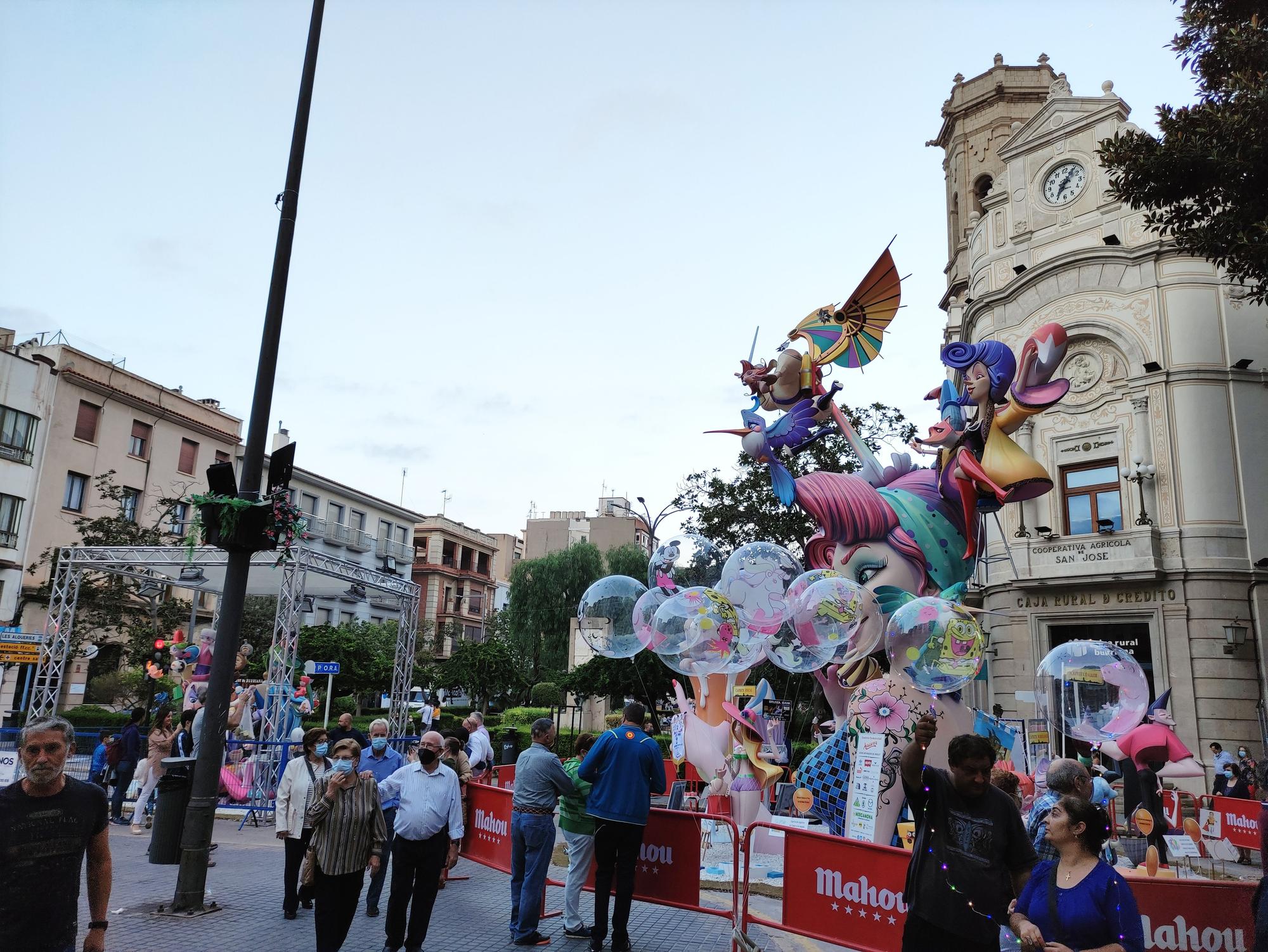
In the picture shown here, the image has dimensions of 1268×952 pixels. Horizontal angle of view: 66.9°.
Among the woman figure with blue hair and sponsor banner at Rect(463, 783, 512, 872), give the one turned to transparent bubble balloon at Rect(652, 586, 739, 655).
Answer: the woman figure with blue hair

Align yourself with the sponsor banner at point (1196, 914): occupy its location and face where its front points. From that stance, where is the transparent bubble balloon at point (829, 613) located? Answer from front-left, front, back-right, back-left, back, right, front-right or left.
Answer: back-right

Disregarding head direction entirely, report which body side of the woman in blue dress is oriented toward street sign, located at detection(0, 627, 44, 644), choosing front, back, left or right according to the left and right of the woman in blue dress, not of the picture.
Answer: right

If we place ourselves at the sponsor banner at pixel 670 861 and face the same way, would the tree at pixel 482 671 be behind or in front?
behind

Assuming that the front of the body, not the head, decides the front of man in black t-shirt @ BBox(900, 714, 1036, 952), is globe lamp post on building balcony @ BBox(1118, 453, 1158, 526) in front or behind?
behind

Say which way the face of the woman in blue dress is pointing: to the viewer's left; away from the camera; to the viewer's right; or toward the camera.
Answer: to the viewer's left

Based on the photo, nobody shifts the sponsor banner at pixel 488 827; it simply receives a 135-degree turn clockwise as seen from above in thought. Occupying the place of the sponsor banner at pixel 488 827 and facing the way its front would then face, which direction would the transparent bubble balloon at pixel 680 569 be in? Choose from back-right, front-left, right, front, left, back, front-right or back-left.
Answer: front-right

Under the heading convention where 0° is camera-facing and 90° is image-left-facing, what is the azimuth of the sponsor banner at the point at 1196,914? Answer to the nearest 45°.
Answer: approximately 0°

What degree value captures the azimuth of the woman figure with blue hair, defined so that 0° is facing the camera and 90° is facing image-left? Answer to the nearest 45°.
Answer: approximately 45°

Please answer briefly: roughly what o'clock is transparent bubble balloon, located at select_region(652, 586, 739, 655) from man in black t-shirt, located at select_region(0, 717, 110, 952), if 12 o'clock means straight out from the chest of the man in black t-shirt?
The transparent bubble balloon is roughly at 8 o'clock from the man in black t-shirt.

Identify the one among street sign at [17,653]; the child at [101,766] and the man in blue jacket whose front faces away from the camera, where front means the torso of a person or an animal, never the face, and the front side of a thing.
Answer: the man in blue jacket
